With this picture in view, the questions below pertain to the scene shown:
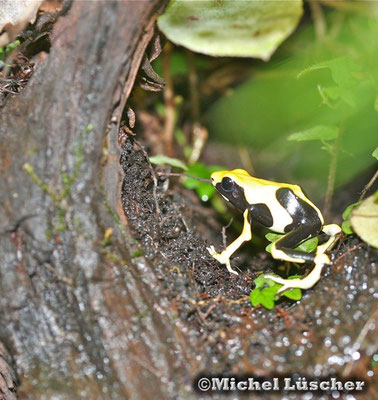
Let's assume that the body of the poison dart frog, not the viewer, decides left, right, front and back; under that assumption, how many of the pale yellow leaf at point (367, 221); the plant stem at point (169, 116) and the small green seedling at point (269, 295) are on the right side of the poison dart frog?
1

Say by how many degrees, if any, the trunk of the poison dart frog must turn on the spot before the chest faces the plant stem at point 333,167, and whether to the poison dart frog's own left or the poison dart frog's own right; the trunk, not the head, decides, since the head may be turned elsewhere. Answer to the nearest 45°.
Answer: approximately 135° to the poison dart frog's own right

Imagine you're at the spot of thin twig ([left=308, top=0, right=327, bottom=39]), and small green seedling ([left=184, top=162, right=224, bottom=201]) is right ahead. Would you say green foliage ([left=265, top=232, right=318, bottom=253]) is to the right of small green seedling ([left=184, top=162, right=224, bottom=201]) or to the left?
left

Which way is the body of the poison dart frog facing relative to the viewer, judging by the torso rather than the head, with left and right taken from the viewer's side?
facing to the left of the viewer

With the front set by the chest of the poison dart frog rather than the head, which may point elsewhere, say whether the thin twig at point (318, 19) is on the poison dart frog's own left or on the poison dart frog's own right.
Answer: on the poison dart frog's own right
